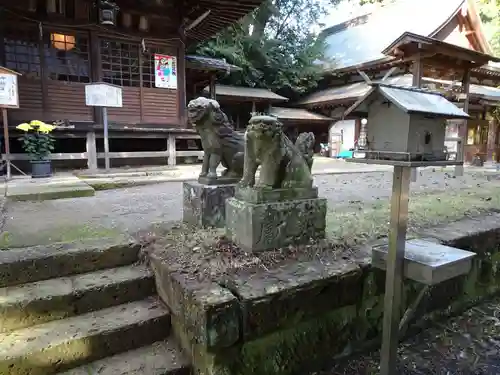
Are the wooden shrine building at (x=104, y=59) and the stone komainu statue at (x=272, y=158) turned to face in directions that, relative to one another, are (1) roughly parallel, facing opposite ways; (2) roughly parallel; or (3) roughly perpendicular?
roughly perpendicular

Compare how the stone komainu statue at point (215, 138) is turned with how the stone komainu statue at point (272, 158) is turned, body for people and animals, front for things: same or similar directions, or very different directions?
same or similar directions

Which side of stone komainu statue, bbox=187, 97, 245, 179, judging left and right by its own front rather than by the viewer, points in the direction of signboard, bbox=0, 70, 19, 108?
right

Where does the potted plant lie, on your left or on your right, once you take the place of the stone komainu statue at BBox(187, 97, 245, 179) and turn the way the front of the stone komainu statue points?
on your right

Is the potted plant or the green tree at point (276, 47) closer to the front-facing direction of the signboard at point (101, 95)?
the potted plant

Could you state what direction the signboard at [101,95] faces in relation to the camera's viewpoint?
facing the viewer

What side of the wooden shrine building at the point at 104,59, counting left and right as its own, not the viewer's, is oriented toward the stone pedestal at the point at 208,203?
front

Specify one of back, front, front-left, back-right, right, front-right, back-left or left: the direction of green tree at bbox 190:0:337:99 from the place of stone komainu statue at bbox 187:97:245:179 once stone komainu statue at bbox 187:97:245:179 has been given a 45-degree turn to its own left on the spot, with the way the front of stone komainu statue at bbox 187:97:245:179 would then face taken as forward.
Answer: back

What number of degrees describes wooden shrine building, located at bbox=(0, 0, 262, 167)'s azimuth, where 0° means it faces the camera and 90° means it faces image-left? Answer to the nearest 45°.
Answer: approximately 0°

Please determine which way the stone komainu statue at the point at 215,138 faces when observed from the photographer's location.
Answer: facing the viewer and to the left of the viewer

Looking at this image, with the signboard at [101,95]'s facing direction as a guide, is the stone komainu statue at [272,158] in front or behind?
in front

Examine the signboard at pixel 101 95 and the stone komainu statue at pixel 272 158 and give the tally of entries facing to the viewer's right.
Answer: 0

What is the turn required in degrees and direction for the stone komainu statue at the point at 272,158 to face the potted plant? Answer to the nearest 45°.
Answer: approximately 90° to its right

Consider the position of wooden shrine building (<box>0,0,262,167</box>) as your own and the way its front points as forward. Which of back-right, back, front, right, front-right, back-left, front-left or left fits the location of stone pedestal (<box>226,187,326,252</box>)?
front

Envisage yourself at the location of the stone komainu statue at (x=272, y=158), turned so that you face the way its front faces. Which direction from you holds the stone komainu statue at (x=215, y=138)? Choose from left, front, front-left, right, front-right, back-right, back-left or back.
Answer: right

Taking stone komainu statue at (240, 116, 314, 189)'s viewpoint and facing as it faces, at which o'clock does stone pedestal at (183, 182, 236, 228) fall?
The stone pedestal is roughly at 3 o'clock from the stone komainu statue.

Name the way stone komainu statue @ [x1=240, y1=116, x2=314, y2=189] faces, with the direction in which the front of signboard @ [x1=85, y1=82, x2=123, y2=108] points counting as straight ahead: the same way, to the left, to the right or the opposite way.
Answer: to the right
